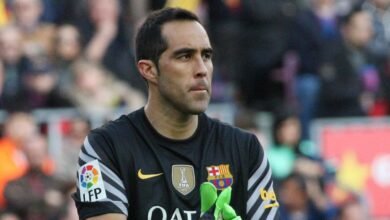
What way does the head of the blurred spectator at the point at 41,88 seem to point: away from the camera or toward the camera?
toward the camera

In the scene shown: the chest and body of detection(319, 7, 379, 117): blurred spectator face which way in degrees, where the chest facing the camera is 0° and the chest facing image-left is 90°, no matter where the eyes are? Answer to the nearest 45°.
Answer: approximately 315°

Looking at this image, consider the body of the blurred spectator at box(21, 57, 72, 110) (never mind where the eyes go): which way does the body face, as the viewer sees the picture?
toward the camera

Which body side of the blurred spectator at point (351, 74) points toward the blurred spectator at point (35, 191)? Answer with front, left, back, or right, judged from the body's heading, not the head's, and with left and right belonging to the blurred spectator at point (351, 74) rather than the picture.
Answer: right

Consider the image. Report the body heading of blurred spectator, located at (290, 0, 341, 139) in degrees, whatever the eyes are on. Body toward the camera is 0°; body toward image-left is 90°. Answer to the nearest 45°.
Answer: approximately 315°

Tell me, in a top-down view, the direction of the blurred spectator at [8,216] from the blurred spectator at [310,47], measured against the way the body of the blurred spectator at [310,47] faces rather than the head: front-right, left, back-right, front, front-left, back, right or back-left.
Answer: right

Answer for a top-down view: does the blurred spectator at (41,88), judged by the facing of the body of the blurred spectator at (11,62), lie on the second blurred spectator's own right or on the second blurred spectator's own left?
on the second blurred spectator's own left

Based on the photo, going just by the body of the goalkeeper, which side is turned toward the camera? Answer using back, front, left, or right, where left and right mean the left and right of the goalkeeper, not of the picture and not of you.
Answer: front

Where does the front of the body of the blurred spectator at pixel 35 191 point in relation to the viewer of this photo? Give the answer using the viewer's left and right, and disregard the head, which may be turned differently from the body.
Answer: facing the viewer

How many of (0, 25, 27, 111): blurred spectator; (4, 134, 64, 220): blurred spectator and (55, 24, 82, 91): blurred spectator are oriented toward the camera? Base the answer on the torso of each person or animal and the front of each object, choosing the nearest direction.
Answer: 3
